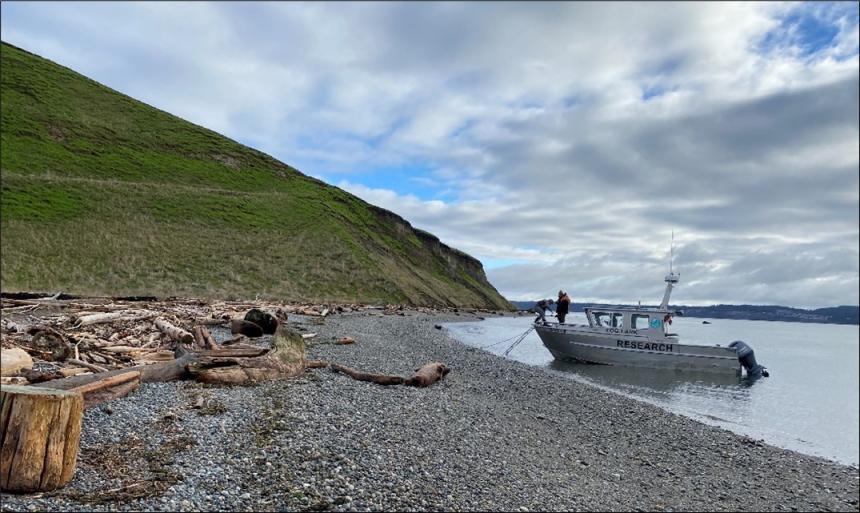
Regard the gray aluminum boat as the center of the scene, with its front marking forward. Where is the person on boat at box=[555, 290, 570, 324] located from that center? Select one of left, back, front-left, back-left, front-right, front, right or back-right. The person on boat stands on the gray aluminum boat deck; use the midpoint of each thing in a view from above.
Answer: front

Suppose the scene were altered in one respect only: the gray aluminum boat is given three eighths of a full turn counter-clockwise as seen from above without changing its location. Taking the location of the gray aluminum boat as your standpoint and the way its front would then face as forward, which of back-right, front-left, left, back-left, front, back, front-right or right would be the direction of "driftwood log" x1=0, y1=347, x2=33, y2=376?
front-right

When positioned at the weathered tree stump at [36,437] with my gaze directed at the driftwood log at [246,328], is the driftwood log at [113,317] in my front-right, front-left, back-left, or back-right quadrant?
front-left

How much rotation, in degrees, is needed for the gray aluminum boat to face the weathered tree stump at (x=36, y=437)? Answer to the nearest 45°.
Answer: approximately 90° to its left

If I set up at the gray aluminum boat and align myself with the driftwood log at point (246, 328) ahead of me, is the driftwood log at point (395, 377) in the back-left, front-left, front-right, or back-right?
front-left

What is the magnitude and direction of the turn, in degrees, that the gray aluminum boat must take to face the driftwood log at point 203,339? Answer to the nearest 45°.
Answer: approximately 45° to its left

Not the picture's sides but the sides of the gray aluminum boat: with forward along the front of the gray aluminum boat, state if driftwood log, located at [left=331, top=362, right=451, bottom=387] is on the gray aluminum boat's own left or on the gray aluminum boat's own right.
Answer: on the gray aluminum boat's own left

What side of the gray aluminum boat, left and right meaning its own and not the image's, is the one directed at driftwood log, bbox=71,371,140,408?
left

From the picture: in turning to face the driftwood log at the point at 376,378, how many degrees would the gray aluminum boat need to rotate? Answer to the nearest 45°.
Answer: approximately 90° to its left

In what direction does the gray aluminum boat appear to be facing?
to the viewer's left

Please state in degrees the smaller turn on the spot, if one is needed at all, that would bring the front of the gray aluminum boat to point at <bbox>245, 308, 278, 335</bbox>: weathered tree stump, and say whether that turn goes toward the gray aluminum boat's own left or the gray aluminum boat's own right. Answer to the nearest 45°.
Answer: approximately 45° to the gray aluminum boat's own left
